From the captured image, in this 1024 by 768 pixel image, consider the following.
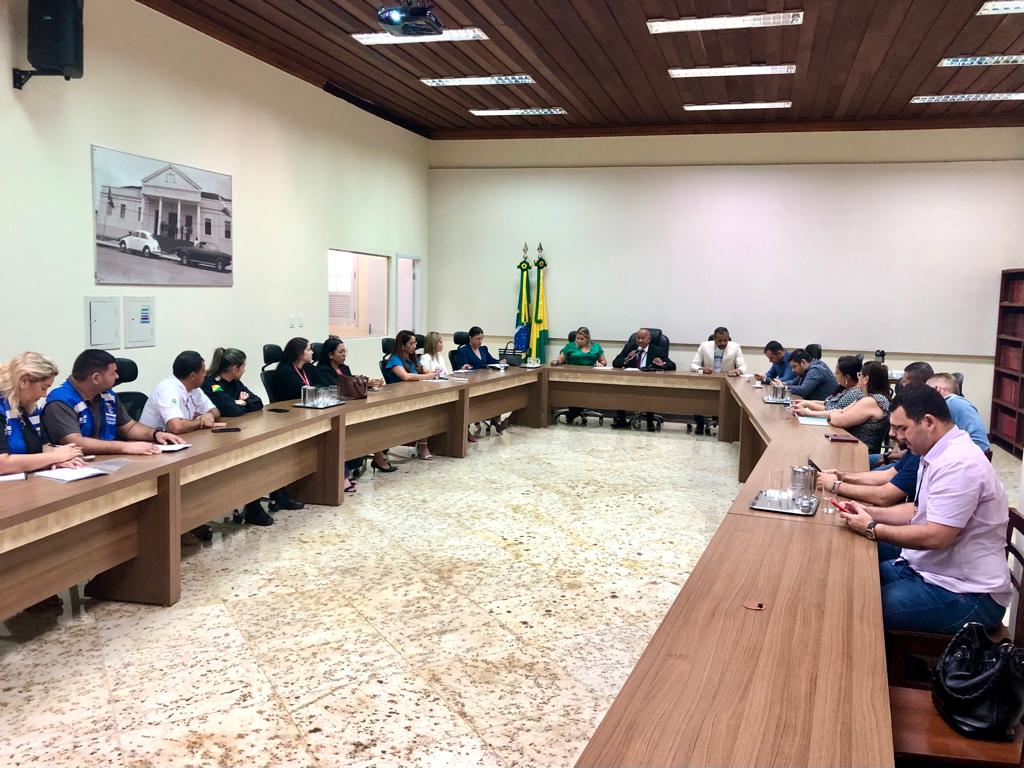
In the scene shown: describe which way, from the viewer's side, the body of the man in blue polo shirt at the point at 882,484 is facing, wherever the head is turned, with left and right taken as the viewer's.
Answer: facing to the left of the viewer

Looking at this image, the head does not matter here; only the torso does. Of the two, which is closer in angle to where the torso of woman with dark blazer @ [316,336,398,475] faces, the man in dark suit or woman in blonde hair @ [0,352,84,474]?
the man in dark suit

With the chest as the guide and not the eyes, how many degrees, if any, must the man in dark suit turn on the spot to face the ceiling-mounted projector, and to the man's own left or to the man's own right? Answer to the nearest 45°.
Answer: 0° — they already face it

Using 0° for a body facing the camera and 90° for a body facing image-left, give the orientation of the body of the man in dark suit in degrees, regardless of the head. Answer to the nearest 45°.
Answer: approximately 0°

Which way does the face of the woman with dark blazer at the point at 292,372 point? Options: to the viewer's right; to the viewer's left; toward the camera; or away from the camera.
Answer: to the viewer's right

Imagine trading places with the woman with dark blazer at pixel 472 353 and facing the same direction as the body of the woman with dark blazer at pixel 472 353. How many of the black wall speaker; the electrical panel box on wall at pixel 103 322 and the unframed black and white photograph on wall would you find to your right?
3

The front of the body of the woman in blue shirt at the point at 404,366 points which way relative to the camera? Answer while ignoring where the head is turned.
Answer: to the viewer's right

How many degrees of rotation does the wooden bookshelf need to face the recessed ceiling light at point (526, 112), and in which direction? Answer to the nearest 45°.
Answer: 0° — it already faces it

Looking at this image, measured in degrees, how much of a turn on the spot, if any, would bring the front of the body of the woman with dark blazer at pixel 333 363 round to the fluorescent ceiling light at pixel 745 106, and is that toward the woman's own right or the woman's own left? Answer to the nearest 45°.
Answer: approximately 45° to the woman's own left

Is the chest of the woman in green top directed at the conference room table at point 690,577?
yes

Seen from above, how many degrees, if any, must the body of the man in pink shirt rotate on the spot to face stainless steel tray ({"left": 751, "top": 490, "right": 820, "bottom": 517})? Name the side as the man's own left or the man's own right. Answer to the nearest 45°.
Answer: approximately 45° to the man's own right

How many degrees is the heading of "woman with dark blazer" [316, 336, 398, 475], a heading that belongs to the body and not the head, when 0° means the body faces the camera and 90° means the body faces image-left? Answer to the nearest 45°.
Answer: approximately 270°
